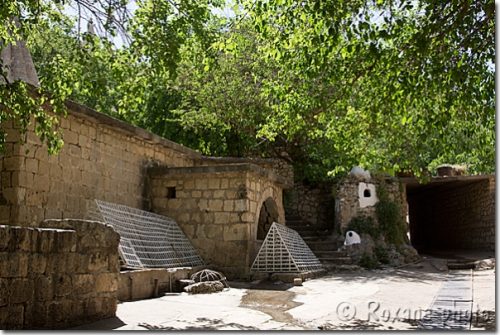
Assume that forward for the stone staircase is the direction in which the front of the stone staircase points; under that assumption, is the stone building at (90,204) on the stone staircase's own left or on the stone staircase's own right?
on the stone staircase's own right

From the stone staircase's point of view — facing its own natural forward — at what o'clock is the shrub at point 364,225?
The shrub is roughly at 10 o'clock from the stone staircase.

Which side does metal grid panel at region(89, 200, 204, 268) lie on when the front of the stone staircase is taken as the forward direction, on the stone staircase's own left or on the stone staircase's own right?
on the stone staircase's own right

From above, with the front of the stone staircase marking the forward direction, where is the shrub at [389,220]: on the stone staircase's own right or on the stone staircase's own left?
on the stone staircase's own left

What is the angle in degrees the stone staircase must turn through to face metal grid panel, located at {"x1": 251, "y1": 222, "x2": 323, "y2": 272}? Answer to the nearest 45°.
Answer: approximately 45° to its right

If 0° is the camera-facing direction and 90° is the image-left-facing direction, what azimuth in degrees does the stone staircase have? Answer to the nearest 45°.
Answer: approximately 315°

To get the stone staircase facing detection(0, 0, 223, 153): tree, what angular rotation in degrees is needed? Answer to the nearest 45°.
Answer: approximately 45° to its right

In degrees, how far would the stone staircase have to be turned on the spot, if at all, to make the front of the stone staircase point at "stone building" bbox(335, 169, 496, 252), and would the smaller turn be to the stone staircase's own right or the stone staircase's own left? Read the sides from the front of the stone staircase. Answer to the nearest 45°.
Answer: approximately 90° to the stone staircase's own left
